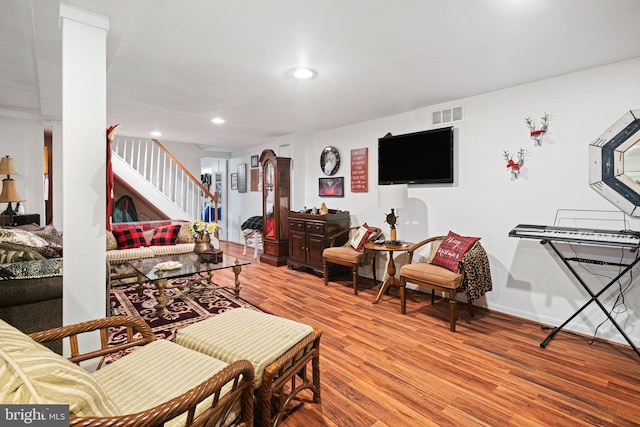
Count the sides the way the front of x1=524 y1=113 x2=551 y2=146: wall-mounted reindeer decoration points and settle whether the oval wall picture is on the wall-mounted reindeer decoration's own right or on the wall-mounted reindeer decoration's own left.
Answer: on the wall-mounted reindeer decoration's own right

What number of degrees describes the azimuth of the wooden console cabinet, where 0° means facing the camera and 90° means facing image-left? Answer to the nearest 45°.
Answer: approximately 45°

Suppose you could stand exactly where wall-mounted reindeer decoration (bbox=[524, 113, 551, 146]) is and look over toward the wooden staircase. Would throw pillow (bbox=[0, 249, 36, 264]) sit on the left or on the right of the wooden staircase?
left

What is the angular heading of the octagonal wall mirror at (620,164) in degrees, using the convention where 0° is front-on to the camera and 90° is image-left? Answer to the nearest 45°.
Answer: approximately 0°

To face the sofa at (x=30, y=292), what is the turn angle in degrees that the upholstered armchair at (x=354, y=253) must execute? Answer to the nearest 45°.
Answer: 0° — it already faces it

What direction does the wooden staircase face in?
to the viewer's right

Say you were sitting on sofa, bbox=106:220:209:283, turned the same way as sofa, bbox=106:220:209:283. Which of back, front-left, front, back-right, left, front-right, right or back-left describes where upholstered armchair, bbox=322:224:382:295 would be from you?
front-left

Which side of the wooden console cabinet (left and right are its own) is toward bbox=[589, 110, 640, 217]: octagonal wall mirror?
left

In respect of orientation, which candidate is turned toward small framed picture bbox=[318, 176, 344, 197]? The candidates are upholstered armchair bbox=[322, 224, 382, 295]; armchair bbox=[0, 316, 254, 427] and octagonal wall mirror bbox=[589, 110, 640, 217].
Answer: the armchair bbox=[0, 316, 254, 427]

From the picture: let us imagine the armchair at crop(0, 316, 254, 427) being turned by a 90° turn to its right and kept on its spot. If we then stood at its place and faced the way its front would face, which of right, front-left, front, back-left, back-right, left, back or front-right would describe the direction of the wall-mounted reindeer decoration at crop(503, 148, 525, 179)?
front-left

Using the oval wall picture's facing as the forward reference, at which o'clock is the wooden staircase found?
The wooden staircase is roughly at 2 o'clock from the oval wall picture.

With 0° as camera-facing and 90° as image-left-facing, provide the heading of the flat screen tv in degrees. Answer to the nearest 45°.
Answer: approximately 45°

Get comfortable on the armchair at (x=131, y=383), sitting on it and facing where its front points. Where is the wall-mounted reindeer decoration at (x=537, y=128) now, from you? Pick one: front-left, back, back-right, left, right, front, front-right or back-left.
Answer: front-right

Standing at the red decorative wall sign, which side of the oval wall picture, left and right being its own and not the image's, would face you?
left
